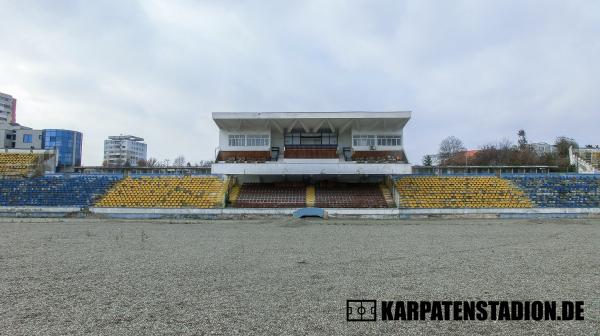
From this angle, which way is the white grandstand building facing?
toward the camera
